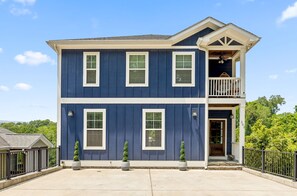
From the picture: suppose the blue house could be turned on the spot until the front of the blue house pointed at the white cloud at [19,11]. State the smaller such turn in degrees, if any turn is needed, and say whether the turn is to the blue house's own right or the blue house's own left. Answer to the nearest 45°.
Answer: approximately 135° to the blue house's own right

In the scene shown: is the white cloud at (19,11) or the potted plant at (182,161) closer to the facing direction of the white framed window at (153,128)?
the potted plant

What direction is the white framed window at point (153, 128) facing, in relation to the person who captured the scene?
facing the viewer

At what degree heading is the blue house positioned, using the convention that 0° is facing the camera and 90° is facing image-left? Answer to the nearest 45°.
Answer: approximately 0°

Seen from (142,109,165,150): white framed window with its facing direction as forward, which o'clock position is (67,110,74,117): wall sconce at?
The wall sconce is roughly at 3 o'clock from the white framed window.
